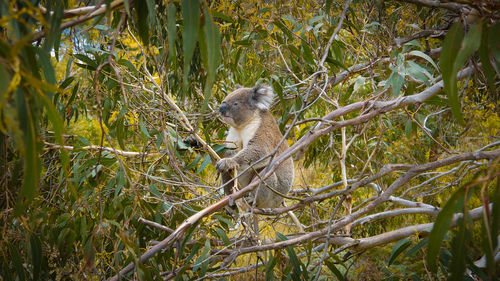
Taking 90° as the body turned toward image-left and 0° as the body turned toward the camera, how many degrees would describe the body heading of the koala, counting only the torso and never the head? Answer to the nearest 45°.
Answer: approximately 90°

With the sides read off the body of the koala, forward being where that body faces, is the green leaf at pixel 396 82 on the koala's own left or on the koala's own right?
on the koala's own left
